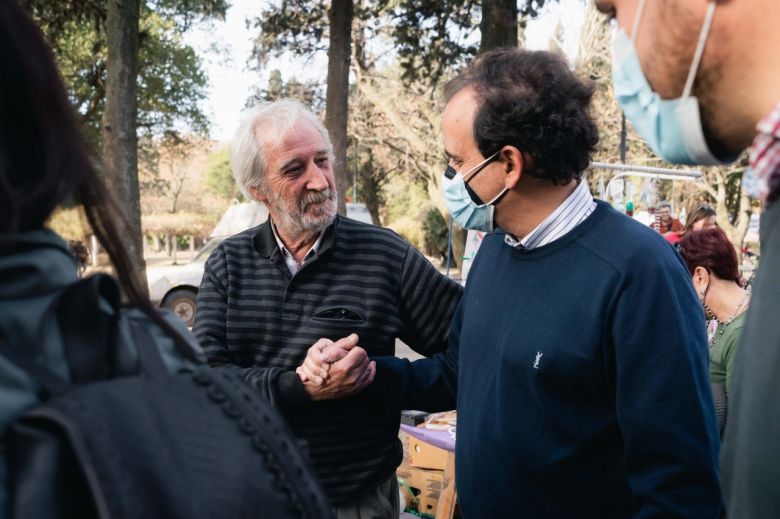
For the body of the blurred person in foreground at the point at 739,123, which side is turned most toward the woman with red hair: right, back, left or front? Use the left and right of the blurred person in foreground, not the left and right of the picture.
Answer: right

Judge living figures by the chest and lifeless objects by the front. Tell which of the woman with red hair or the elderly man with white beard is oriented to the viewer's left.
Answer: the woman with red hair

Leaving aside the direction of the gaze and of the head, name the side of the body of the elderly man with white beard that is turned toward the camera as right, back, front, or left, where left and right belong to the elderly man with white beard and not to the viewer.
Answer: front

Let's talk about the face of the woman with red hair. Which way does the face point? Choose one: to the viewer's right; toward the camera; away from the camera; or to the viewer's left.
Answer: to the viewer's left

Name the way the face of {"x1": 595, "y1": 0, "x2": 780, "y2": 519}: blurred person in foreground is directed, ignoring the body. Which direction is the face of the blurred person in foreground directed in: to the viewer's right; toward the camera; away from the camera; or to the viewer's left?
to the viewer's left

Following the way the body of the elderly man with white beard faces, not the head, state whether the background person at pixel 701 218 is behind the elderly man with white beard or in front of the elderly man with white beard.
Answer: behind

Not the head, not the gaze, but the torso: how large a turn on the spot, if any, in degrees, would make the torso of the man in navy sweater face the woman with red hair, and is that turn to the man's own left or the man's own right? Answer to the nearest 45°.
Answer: approximately 135° to the man's own right

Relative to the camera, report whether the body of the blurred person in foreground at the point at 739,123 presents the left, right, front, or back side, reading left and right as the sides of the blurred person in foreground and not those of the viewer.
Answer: left

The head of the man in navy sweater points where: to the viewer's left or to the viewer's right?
to the viewer's left
